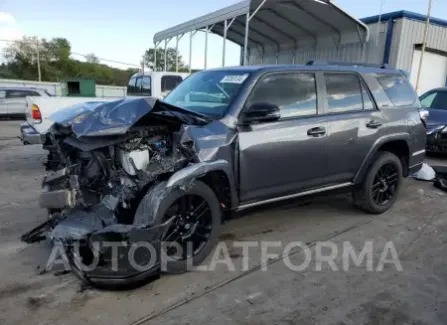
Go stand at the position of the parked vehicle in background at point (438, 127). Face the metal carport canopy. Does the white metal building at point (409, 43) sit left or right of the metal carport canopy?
right

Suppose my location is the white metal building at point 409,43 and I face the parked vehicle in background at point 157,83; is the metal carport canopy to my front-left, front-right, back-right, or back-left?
front-right

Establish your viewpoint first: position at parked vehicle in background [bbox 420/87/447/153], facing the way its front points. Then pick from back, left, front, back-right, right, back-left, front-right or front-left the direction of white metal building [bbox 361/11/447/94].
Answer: back-right

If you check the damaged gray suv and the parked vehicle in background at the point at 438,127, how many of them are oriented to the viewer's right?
0

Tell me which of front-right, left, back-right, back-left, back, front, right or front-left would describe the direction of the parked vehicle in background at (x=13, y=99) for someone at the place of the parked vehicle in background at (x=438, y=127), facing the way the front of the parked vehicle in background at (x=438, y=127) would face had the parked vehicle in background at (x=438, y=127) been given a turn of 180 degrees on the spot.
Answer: back-left

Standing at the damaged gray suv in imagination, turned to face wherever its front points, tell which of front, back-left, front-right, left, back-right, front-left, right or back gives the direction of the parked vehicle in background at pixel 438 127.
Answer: back

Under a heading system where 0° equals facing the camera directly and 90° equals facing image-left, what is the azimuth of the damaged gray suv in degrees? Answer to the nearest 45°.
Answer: approximately 45°

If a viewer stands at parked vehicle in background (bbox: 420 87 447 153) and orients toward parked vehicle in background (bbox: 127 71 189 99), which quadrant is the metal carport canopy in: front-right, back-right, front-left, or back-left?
front-right

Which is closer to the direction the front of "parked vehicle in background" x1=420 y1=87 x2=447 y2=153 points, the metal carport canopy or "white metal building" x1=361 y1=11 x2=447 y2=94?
the metal carport canopy

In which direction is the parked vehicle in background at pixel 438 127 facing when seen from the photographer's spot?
facing the viewer and to the left of the viewer

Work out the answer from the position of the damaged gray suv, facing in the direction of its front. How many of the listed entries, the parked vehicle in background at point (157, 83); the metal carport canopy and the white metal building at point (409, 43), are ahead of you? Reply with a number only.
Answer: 0

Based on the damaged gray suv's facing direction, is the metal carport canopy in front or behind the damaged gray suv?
behind

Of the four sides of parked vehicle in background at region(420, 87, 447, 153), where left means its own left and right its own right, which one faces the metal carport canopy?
right

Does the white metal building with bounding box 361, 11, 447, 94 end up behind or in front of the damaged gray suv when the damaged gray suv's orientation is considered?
behind

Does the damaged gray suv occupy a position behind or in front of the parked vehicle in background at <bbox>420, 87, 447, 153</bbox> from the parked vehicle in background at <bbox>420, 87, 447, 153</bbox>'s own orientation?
in front
